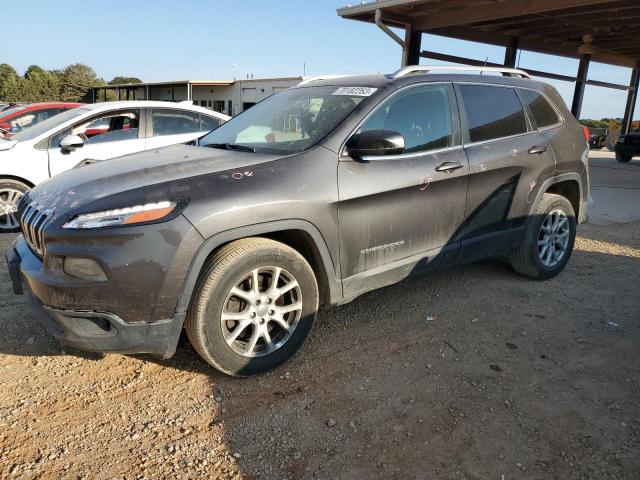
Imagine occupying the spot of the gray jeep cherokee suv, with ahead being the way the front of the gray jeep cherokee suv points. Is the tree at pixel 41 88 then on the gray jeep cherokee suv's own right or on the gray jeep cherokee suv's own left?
on the gray jeep cherokee suv's own right

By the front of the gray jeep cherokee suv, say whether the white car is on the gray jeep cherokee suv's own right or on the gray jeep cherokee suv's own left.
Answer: on the gray jeep cherokee suv's own right

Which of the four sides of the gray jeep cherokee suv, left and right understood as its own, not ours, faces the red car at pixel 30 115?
right

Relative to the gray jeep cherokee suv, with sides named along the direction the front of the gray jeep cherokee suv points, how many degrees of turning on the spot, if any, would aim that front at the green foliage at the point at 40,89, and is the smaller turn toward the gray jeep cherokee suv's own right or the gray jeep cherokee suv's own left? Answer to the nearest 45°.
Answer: approximately 90° to the gray jeep cherokee suv's own right

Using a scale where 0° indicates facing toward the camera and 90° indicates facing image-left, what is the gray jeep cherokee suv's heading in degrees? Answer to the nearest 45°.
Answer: approximately 45°

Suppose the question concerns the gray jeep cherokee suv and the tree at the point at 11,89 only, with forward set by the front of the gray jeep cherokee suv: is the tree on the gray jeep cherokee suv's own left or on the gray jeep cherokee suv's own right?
on the gray jeep cherokee suv's own right
